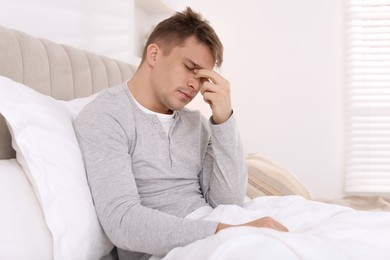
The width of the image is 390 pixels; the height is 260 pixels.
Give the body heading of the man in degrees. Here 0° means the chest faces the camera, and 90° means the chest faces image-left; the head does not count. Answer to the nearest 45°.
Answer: approximately 315°

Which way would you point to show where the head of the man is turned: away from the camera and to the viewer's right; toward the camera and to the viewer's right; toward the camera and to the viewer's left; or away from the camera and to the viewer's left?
toward the camera and to the viewer's right

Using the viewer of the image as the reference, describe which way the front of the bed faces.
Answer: facing the viewer and to the right of the viewer

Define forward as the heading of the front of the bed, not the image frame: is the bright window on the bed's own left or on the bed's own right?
on the bed's own left

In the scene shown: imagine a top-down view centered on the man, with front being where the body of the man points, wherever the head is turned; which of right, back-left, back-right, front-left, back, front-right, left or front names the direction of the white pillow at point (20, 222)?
right
